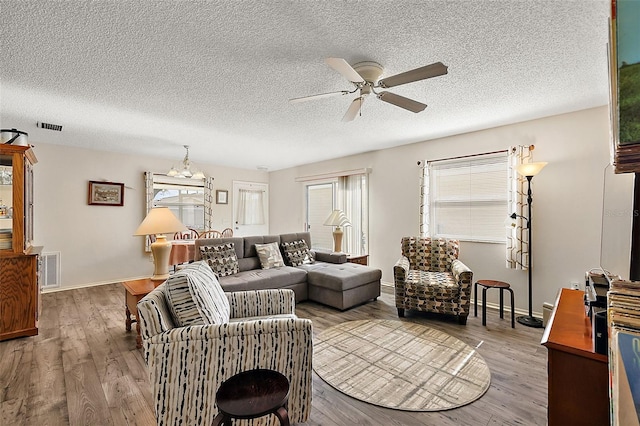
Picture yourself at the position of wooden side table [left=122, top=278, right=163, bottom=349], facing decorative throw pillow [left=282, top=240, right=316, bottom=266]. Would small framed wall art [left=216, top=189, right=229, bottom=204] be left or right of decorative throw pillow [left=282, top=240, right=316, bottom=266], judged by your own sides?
left

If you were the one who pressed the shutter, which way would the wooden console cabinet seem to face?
facing to the left of the viewer

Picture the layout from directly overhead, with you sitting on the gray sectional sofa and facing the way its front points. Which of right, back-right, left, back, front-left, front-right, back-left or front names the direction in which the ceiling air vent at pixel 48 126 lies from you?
back-right

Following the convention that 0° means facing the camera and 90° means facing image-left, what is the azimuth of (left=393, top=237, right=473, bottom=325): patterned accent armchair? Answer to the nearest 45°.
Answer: approximately 0°

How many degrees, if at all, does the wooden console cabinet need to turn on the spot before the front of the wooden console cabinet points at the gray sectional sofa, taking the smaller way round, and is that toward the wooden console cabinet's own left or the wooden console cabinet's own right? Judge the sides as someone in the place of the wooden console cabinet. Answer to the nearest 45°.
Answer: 0° — it already faces it
